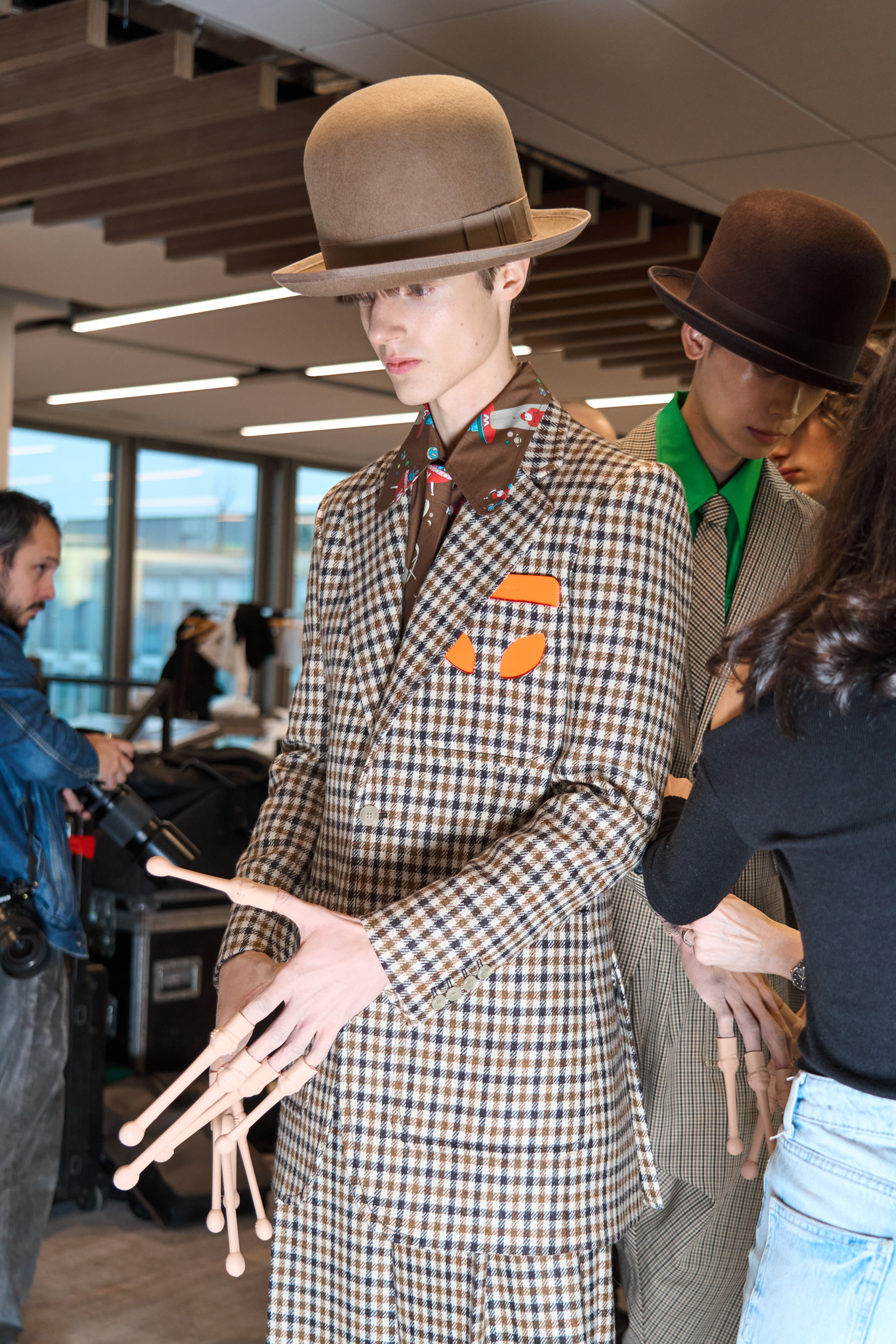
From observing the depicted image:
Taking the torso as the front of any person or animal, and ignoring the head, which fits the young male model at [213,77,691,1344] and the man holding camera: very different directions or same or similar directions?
very different directions

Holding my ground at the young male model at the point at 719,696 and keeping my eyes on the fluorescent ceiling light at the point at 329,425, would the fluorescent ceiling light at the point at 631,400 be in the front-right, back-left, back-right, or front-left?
front-right

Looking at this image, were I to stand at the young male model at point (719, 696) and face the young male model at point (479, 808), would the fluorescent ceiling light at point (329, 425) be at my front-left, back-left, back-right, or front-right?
back-right

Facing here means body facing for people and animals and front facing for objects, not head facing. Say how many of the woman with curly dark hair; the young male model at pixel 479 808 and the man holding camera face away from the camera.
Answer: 1

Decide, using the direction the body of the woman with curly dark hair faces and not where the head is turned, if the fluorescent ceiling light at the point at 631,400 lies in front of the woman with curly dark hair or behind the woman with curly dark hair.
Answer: in front

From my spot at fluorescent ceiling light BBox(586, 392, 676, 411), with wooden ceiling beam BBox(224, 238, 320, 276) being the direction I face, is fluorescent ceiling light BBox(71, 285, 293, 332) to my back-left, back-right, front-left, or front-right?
front-right

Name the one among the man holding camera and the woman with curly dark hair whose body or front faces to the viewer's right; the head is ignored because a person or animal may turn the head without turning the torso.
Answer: the man holding camera

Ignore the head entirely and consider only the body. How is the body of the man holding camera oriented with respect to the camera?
to the viewer's right

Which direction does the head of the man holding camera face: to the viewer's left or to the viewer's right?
to the viewer's right

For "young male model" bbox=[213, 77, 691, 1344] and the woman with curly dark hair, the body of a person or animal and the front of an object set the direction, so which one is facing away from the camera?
the woman with curly dark hair

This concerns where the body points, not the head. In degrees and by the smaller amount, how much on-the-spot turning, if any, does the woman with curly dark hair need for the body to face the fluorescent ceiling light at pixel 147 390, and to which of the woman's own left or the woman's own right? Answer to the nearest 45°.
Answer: approximately 45° to the woman's own left

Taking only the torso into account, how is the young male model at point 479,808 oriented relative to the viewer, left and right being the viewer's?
facing the viewer and to the left of the viewer

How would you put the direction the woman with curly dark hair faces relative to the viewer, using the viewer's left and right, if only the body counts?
facing away from the viewer

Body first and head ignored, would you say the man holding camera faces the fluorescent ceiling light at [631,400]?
no

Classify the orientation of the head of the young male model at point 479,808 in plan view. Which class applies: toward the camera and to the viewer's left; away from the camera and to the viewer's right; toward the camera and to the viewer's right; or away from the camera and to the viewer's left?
toward the camera and to the viewer's left

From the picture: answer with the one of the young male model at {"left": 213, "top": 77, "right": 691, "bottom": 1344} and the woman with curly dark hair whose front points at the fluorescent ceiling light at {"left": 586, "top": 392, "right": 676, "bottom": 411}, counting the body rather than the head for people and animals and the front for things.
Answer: the woman with curly dark hair
